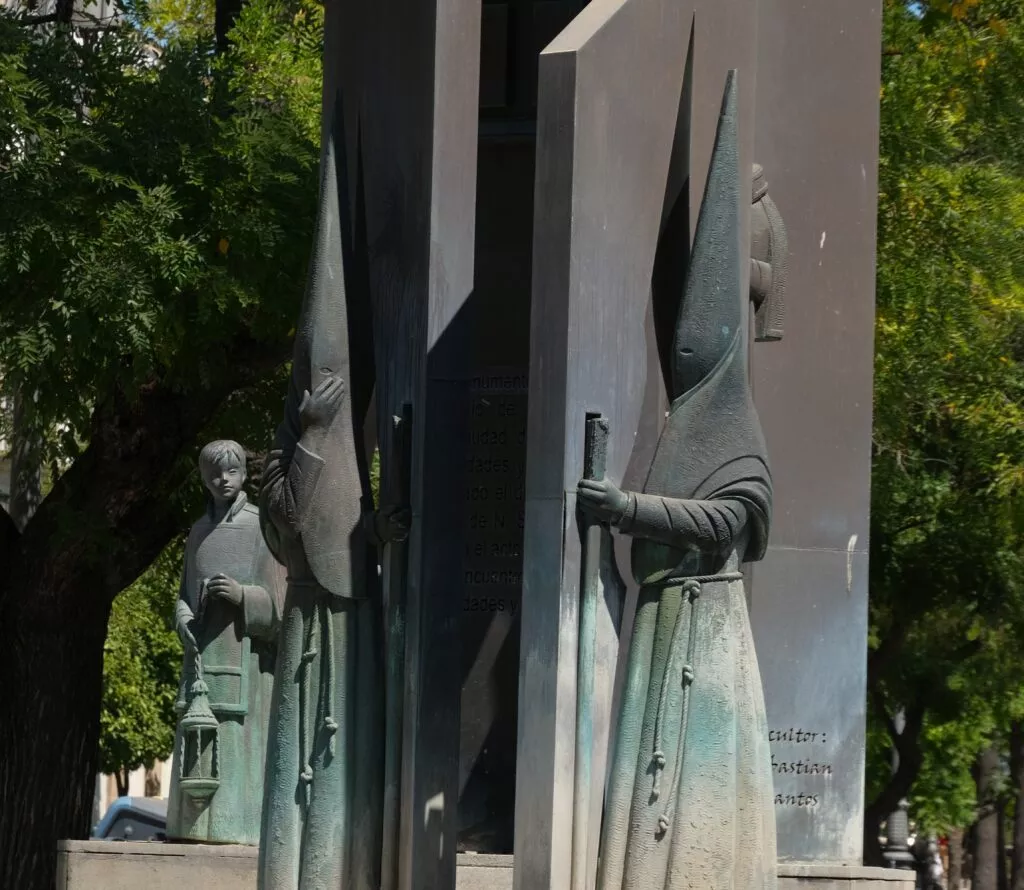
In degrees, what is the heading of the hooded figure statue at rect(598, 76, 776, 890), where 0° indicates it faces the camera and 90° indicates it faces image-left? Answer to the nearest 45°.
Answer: approximately 45°

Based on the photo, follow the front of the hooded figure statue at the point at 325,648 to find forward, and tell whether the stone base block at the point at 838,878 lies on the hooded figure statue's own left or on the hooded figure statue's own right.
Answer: on the hooded figure statue's own left
